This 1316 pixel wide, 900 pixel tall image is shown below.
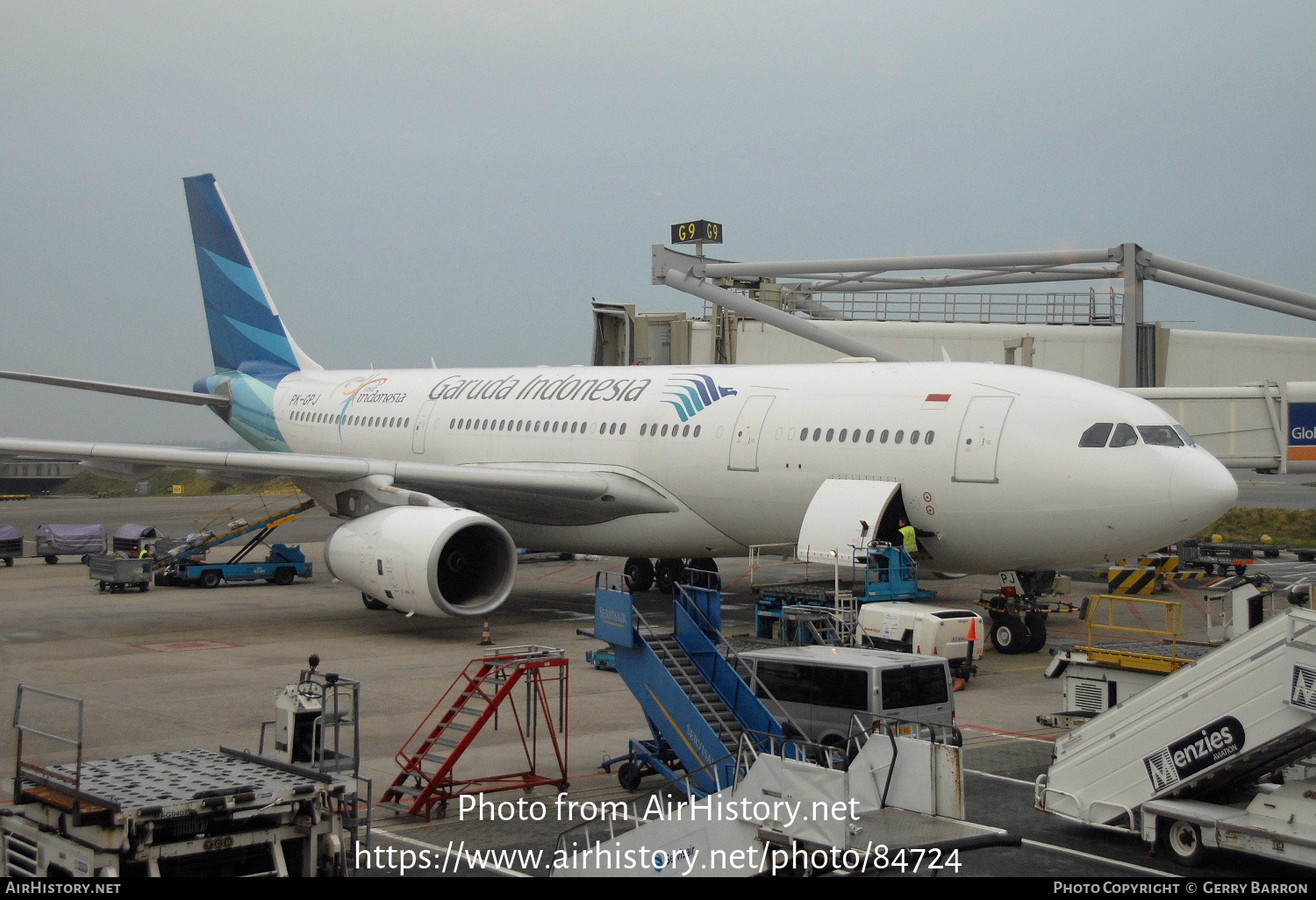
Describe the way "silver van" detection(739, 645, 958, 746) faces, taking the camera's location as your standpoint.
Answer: facing away from the viewer and to the left of the viewer

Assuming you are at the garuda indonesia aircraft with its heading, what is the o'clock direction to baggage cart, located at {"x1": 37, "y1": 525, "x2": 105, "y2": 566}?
The baggage cart is roughly at 6 o'clock from the garuda indonesia aircraft.

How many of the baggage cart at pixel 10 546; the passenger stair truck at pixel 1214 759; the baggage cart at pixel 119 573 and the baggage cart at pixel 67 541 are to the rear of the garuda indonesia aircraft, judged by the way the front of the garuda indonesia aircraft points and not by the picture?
3

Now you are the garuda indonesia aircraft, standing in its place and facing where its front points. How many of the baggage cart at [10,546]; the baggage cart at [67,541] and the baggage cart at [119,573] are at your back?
3

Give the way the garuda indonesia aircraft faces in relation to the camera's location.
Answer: facing the viewer and to the right of the viewer

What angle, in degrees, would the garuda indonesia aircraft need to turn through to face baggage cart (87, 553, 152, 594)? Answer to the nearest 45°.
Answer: approximately 180°

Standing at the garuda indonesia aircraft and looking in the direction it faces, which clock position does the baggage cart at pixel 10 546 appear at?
The baggage cart is roughly at 6 o'clock from the garuda indonesia aircraft.
